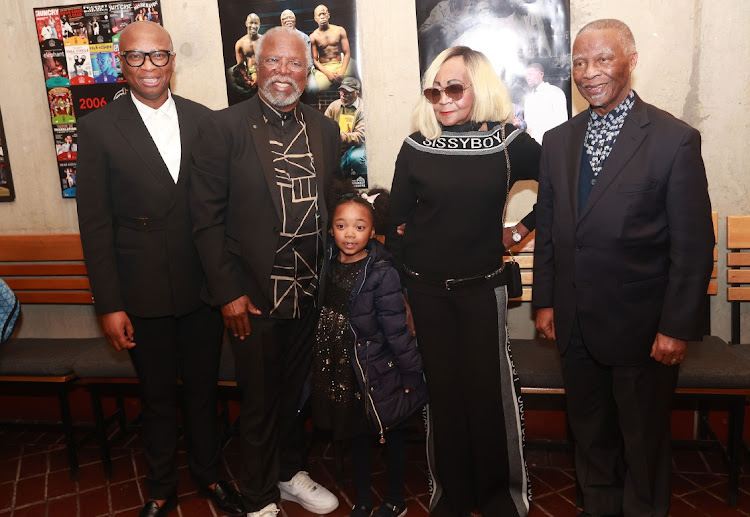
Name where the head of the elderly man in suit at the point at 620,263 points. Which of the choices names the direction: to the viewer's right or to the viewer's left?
to the viewer's left

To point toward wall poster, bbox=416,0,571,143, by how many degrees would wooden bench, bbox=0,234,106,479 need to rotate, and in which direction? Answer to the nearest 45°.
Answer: approximately 45° to its left

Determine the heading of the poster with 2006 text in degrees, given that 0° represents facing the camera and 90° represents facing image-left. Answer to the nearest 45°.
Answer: approximately 0°

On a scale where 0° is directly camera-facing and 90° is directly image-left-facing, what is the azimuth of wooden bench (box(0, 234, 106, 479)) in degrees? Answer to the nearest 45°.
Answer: approximately 0°

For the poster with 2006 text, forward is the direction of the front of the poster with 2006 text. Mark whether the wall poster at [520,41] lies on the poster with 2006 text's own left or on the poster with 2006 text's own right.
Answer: on the poster with 2006 text's own left

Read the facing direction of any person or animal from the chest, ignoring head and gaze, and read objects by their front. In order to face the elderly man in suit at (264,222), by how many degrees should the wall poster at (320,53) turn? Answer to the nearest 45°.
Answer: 0° — it already faces them
